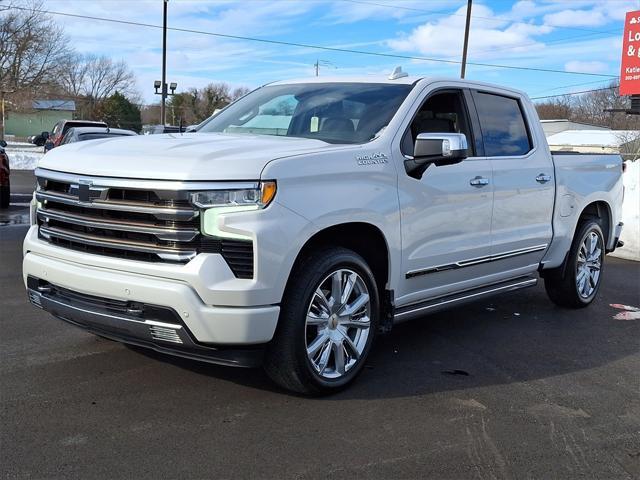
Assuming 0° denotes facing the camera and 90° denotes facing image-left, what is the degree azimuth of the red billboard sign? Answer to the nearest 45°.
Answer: approximately 0°

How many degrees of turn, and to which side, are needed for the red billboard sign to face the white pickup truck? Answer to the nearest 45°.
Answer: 0° — it already faces it

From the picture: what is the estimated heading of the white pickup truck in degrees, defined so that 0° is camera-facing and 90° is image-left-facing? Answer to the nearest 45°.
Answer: approximately 45°

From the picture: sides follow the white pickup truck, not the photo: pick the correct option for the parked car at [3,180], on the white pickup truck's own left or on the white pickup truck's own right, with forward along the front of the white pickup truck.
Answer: on the white pickup truck's own right

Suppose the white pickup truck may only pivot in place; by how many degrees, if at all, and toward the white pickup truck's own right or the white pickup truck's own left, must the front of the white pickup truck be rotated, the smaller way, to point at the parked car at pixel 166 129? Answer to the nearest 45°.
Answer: approximately 135° to the white pickup truck's own right
